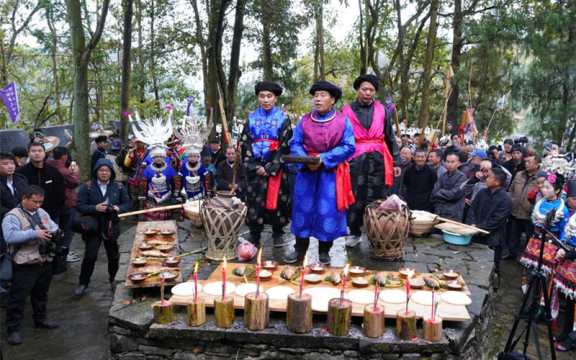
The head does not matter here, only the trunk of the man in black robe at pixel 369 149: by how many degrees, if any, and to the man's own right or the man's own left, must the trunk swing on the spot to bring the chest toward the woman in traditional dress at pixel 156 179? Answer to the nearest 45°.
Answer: approximately 90° to the man's own right

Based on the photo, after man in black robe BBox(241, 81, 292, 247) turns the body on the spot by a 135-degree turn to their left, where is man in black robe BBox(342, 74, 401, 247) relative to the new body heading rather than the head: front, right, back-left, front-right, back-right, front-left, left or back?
front-right

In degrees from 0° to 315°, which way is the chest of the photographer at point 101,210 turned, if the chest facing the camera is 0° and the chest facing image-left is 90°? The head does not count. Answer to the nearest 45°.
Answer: approximately 0°

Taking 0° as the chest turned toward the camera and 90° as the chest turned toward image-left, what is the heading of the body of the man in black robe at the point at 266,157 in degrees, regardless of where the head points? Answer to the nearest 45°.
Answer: approximately 0°

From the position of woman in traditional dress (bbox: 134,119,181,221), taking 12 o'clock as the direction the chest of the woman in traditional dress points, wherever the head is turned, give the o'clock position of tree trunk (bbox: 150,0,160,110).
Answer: The tree trunk is roughly at 6 o'clock from the woman in traditional dress.

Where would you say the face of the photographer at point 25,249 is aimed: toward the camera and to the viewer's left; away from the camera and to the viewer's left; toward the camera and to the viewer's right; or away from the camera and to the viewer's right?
toward the camera and to the viewer's right

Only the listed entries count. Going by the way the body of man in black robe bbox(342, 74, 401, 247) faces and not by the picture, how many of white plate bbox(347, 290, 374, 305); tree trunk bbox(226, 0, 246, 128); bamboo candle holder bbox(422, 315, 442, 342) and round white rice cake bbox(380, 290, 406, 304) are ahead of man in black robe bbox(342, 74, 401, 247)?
3

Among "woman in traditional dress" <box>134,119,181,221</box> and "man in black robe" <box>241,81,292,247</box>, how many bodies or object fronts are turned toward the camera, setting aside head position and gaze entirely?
2
